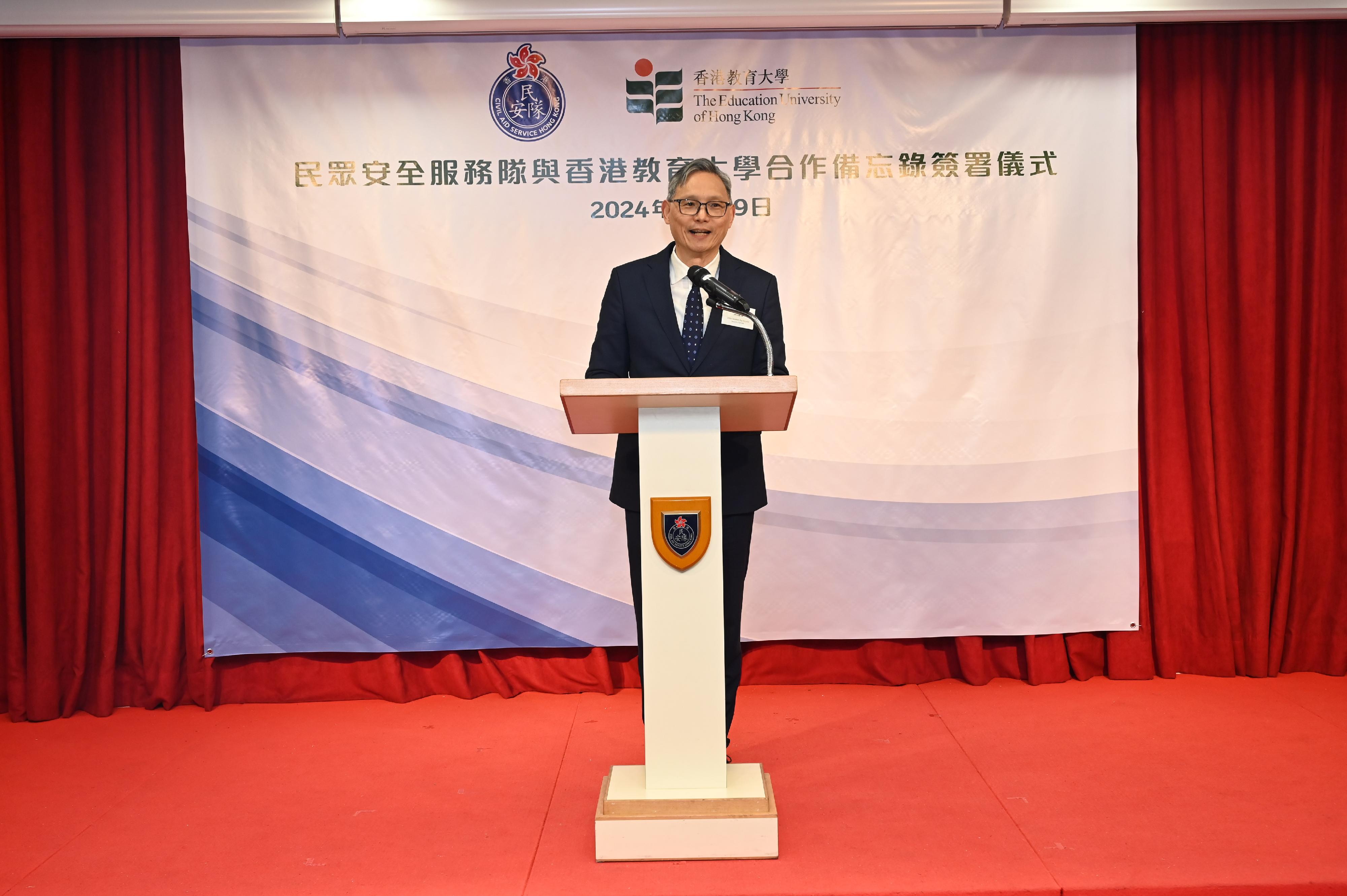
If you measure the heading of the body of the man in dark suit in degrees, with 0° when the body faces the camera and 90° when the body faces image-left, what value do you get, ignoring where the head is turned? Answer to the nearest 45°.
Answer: approximately 0°

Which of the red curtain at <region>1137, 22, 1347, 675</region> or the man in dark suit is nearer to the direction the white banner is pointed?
the man in dark suit

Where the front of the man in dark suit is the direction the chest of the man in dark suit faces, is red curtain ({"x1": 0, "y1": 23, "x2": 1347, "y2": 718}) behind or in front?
behind

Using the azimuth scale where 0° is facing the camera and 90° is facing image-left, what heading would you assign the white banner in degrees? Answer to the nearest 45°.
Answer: approximately 0°

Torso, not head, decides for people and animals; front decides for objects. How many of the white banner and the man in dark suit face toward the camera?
2

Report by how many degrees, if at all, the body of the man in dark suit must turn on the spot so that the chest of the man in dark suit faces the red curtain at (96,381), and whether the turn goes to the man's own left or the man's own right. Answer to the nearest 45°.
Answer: approximately 135° to the man's own right
